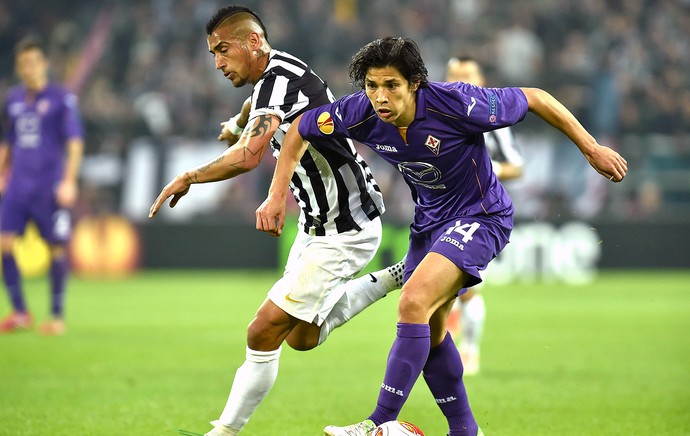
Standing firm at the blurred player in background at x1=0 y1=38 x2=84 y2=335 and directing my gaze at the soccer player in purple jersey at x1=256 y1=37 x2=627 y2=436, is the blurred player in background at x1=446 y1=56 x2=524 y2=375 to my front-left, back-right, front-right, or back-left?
front-left

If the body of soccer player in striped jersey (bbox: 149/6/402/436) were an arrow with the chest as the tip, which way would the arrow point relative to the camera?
to the viewer's left

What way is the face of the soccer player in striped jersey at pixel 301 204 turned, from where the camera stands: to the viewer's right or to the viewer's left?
to the viewer's left

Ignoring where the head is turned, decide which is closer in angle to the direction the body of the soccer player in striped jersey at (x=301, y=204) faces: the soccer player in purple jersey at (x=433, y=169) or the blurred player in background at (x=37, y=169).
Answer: the blurred player in background

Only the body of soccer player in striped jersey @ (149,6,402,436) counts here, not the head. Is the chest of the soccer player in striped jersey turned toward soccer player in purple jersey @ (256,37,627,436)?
no

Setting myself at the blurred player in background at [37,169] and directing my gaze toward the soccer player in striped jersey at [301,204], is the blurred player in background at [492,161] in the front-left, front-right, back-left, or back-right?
front-left

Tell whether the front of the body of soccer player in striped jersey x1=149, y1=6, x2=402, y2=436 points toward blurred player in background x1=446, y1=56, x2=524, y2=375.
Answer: no

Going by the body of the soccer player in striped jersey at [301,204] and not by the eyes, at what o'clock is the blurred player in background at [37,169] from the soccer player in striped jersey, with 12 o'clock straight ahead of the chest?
The blurred player in background is roughly at 2 o'clock from the soccer player in striped jersey.

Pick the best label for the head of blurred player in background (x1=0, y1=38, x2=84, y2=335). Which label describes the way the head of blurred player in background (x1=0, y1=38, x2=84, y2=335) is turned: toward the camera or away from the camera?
toward the camera
